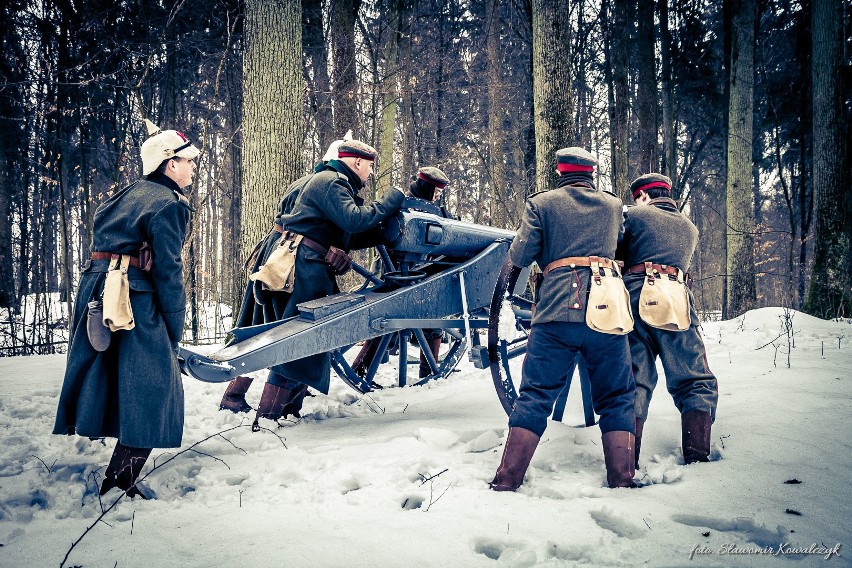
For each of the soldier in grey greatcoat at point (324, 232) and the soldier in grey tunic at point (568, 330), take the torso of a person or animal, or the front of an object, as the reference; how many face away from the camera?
1

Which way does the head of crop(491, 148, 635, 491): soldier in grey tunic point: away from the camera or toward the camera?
away from the camera

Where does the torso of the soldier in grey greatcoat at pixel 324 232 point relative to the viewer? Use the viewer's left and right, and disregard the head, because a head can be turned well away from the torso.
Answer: facing to the right of the viewer

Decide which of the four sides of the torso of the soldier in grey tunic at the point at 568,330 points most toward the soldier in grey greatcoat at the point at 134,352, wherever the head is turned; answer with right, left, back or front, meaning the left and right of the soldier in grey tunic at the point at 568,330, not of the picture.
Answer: left

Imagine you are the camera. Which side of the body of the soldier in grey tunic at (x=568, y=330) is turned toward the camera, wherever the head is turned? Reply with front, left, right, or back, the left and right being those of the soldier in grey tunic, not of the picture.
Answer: back

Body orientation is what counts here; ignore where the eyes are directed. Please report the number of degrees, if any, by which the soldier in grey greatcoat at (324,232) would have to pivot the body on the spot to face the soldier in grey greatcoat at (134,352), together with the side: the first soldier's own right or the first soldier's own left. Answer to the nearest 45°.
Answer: approximately 135° to the first soldier's own right

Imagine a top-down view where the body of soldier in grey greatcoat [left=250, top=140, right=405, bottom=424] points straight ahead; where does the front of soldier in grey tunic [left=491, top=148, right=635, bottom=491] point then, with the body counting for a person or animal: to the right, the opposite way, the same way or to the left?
to the left

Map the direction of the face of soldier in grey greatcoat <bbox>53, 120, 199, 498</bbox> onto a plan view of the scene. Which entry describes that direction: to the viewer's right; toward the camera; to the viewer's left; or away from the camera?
to the viewer's right

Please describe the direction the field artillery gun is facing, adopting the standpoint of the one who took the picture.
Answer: facing away from the viewer and to the right of the viewer

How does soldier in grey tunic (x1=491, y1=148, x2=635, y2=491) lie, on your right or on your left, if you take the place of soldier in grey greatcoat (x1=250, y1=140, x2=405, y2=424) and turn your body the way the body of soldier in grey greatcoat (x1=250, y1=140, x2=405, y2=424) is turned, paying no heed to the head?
on your right

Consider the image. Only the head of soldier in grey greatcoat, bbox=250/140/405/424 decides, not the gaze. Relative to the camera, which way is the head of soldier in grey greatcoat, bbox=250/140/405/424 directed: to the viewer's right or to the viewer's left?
to the viewer's right
